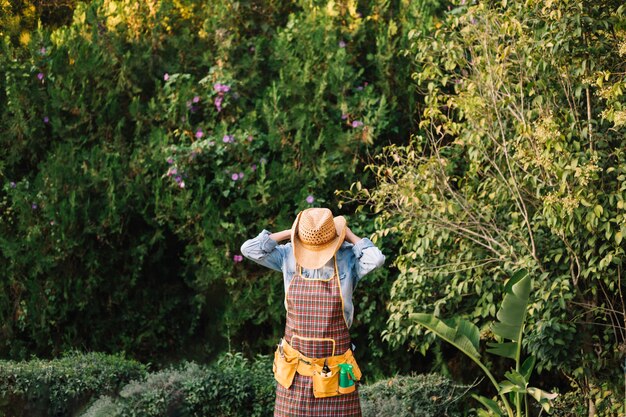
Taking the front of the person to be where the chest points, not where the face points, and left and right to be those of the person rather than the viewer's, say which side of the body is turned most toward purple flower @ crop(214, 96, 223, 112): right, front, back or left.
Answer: back

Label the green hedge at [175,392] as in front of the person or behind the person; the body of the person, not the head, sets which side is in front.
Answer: behind

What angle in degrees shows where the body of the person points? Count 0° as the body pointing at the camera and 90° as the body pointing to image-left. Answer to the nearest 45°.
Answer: approximately 0°

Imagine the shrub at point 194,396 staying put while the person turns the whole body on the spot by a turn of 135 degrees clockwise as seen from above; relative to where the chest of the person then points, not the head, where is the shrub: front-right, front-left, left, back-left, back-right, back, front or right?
front

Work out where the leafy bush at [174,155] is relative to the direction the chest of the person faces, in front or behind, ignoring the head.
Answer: behind

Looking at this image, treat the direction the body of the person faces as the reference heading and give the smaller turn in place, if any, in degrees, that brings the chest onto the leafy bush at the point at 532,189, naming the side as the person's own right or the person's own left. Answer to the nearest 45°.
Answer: approximately 135° to the person's own left
